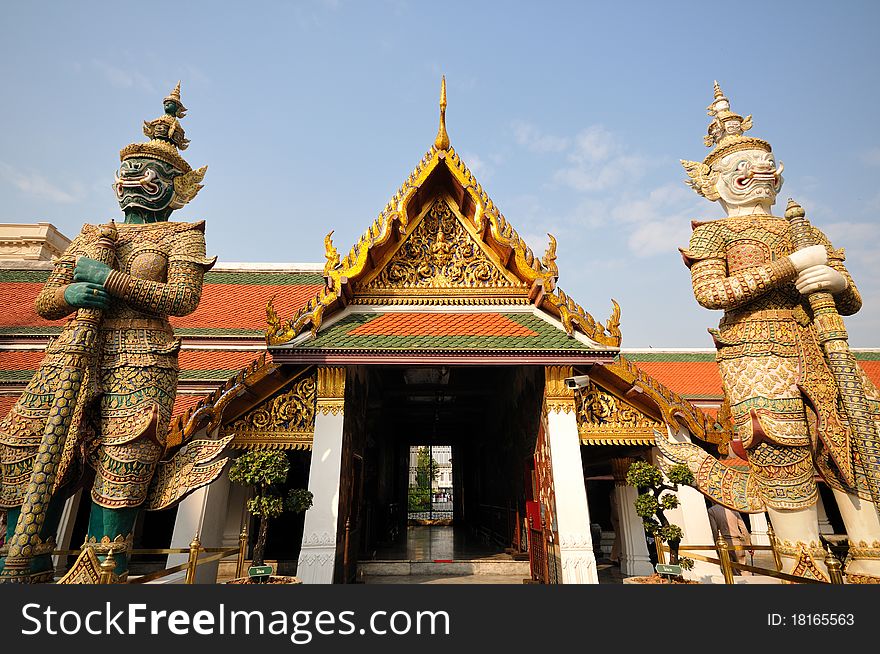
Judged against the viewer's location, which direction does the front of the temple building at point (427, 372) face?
facing the viewer

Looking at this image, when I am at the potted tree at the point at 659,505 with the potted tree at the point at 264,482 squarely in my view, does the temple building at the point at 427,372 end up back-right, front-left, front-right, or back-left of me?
front-right

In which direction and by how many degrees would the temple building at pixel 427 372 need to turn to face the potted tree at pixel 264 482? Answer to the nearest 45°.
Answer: approximately 45° to its right
